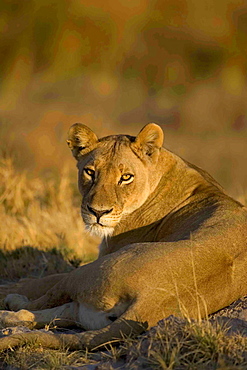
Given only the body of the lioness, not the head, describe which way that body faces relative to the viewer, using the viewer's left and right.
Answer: facing away from the viewer and to the left of the viewer
